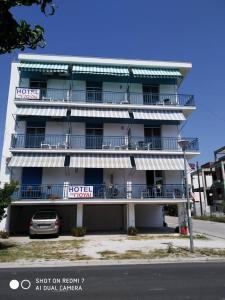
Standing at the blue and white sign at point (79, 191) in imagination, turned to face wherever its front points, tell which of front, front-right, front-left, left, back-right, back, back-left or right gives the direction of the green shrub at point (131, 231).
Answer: left

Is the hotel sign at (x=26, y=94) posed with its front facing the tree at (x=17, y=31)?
yes

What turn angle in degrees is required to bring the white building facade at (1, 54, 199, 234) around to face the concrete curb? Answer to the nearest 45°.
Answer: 0° — it already faces it

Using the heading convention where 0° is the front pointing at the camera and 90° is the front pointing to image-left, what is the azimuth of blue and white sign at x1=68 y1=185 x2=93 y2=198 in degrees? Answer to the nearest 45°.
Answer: approximately 0°

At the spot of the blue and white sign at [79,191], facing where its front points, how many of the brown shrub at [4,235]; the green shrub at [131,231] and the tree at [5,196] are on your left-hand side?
1
